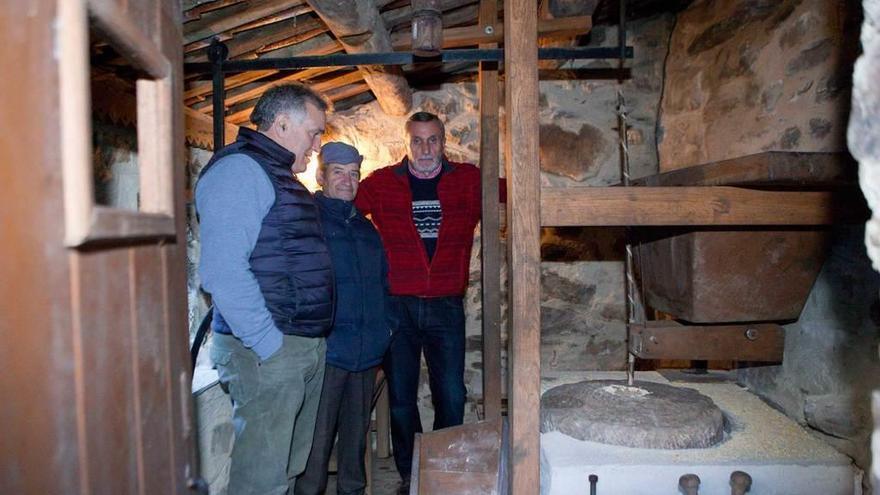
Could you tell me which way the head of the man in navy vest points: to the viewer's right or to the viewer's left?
to the viewer's right

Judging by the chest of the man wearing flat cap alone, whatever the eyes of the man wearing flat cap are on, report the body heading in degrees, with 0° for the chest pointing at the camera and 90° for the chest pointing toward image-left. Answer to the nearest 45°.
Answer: approximately 0°

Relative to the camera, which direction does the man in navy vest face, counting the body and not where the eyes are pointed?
to the viewer's right

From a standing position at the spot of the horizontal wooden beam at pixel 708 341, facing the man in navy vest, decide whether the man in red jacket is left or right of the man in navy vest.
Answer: right

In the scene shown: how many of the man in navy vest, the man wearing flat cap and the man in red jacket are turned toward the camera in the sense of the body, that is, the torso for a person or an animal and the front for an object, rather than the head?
2

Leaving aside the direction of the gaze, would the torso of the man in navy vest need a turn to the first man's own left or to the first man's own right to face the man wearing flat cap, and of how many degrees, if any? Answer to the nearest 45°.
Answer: approximately 45° to the first man's own left

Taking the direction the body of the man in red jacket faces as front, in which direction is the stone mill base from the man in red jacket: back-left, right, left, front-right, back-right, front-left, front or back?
front-left

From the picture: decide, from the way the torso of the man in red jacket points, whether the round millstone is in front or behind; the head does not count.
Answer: in front

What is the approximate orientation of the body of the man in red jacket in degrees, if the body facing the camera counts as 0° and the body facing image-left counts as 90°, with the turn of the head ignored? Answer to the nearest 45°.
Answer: approximately 0°

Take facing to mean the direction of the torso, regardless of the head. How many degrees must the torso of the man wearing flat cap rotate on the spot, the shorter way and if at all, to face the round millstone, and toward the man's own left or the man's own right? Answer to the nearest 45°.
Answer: approximately 45° to the man's own left

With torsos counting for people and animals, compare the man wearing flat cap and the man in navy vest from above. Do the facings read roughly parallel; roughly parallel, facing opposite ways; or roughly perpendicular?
roughly perpendicular
